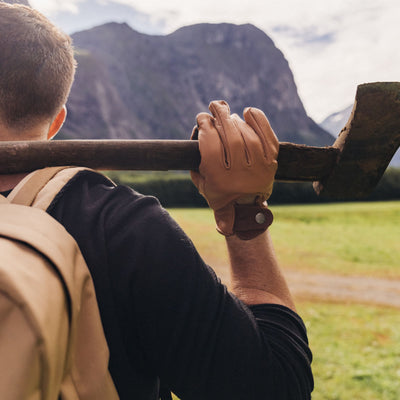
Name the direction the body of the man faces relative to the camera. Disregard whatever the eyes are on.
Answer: away from the camera
